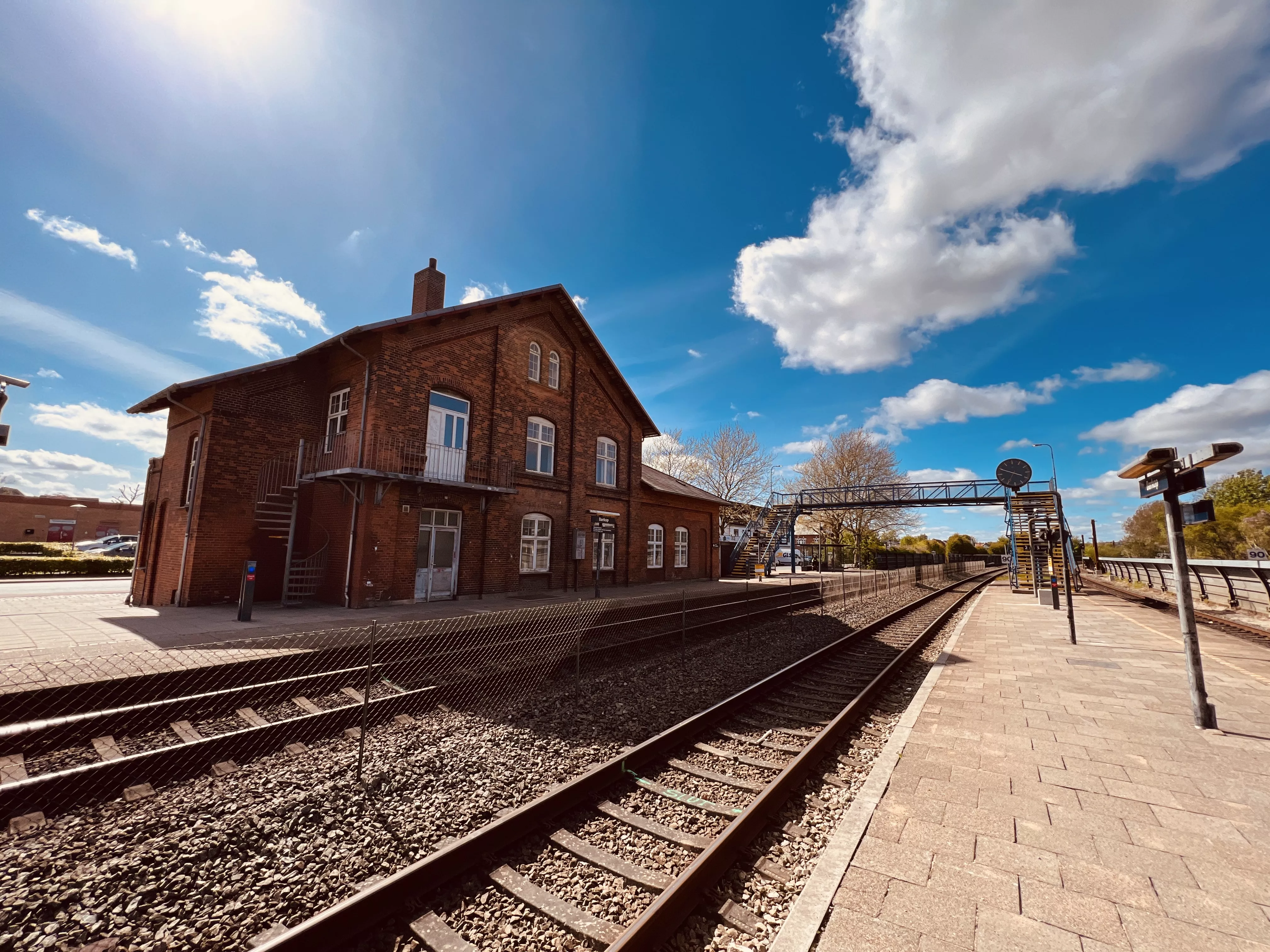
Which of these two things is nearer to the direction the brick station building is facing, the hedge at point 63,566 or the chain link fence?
the chain link fence

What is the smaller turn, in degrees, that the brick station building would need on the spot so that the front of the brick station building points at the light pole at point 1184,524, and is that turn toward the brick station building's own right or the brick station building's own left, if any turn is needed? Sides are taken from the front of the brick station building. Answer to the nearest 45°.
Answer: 0° — it already faces it

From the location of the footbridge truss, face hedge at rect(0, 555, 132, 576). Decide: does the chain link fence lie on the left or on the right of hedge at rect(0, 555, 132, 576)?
left

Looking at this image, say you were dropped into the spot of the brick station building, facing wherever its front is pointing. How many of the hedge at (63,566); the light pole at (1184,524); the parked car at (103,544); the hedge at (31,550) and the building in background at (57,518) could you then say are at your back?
4

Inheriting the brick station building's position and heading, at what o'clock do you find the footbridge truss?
The footbridge truss is roughly at 10 o'clock from the brick station building.

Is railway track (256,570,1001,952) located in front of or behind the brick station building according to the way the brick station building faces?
in front

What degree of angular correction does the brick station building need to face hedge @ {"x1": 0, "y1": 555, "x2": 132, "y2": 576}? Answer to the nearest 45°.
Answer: approximately 180°

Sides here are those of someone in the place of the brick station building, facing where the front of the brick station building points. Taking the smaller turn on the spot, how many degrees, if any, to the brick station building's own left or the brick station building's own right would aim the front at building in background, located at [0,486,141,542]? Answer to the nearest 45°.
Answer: approximately 180°

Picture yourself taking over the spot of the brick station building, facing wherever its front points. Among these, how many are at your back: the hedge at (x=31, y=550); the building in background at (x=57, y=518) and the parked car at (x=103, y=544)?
3

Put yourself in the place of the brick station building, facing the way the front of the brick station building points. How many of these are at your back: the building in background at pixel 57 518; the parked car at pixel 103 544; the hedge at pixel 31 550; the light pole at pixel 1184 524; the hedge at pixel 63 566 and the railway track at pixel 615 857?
4

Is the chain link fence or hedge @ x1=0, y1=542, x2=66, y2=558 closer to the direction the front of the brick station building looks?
the chain link fence

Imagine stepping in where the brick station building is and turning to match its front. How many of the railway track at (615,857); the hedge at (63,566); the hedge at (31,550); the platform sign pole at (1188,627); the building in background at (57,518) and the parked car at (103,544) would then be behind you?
4

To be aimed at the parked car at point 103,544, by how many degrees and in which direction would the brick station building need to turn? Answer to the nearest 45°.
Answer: approximately 180°

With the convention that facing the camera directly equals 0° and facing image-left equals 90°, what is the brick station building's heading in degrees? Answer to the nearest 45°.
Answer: approximately 315°

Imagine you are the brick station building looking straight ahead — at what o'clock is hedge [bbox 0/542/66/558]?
The hedge is roughly at 6 o'clock from the brick station building.

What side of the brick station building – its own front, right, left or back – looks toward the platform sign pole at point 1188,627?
front
